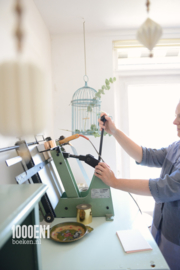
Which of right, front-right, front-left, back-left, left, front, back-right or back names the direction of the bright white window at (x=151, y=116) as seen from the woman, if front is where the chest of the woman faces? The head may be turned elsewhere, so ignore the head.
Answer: right

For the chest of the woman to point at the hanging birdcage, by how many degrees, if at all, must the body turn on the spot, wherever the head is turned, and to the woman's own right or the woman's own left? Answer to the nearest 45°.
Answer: approximately 45° to the woman's own right

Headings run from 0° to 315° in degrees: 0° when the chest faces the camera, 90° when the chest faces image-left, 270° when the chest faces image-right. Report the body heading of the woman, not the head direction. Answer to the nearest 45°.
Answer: approximately 90°

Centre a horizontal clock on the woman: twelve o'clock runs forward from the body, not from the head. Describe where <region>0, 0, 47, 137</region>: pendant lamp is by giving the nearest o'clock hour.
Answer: The pendant lamp is roughly at 10 o'clock from the woman.
